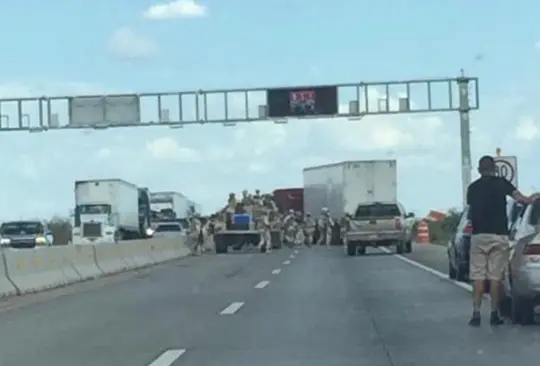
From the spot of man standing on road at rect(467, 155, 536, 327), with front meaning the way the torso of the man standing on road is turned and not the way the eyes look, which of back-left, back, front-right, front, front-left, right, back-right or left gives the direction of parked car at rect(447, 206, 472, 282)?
front

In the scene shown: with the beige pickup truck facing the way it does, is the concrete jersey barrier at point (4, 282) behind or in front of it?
behind

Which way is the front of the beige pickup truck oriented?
away from the camera

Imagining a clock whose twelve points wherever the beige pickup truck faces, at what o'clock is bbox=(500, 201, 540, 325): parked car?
The parked car is roughly at 6 o'clock from the beige pickup truck.

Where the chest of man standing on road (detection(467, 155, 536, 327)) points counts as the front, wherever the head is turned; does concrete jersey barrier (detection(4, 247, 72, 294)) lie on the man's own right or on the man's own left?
on the man's own left

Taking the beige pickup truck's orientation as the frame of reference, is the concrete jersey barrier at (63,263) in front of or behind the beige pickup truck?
behind

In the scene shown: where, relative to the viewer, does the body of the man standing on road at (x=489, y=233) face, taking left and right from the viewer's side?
facing away from the viewer

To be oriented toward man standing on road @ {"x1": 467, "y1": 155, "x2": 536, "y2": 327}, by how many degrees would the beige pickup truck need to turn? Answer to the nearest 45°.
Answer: approximately 180°

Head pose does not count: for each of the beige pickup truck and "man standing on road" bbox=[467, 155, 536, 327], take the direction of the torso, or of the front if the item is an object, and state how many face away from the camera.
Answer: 2

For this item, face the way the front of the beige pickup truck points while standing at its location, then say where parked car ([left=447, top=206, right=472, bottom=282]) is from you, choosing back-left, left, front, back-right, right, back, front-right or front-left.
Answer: back
